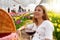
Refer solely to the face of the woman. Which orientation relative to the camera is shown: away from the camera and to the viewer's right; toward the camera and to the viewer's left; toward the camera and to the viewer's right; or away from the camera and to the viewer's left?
toward the camera and to the viewer's left

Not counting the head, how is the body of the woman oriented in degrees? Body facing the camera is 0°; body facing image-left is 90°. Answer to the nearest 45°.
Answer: approximately 45°
